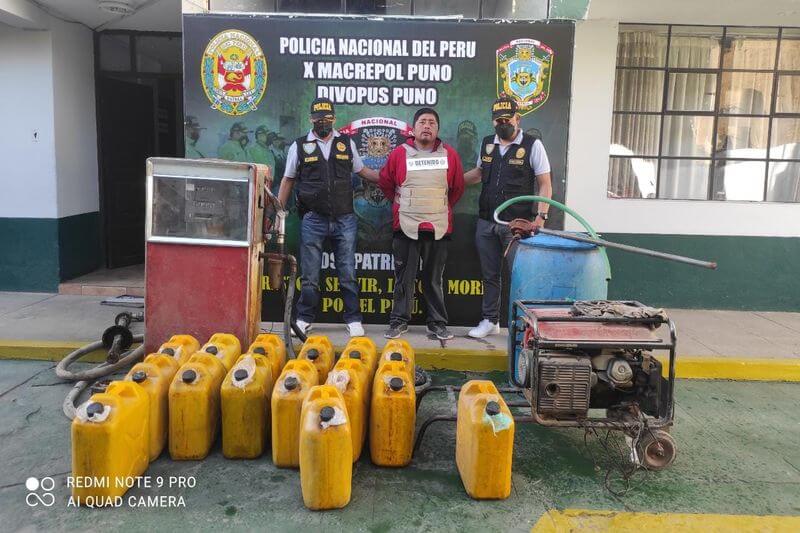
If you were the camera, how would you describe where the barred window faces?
facing the viewer

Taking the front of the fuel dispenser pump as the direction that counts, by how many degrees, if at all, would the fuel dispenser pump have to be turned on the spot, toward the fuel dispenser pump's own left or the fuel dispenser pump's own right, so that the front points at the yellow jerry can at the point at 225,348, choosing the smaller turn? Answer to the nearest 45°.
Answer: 0° — it already faces it

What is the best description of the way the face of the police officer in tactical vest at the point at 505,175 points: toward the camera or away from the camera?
toward the camera

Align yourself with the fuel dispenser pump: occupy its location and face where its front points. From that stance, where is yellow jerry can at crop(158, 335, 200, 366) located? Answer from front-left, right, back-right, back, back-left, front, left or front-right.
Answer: front

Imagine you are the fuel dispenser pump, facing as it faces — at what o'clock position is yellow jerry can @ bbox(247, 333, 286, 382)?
The yellow jerry can is roughly at 11 o'clock from the fuel dispenser pump.

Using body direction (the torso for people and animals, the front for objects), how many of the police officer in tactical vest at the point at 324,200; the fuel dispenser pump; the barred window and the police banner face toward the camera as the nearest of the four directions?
4

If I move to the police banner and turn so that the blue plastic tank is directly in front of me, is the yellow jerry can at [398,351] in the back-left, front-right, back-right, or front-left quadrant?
front-right

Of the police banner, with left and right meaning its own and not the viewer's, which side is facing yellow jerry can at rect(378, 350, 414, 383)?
front

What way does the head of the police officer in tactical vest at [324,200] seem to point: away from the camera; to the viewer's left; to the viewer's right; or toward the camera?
toward the camera

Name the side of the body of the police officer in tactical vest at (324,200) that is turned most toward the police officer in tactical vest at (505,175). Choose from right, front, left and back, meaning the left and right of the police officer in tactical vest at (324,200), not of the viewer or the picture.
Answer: left

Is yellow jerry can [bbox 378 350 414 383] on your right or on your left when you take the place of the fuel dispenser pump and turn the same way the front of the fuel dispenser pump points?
on your left

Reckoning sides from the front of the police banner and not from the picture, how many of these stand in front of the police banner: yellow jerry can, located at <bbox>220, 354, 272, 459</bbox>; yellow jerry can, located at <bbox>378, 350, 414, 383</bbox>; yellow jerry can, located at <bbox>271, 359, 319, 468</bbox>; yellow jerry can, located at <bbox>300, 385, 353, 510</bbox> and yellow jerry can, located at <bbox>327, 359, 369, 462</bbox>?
5

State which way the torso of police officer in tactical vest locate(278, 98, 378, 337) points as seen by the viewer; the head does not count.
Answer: toward the camera

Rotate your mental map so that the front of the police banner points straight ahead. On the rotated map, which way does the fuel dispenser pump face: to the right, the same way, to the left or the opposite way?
the same way

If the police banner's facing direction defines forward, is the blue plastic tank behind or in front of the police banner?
in front

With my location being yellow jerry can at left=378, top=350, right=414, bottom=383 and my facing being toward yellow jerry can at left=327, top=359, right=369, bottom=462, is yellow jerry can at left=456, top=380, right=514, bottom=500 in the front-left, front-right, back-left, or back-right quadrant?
front-left

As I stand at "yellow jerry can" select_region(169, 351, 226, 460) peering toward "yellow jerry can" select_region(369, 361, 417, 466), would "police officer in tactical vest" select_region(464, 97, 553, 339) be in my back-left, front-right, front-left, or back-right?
front-left

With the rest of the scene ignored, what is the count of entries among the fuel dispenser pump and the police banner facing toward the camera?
2

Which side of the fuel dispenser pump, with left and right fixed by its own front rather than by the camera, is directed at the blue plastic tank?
left
